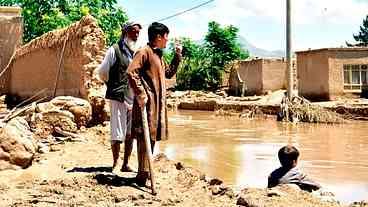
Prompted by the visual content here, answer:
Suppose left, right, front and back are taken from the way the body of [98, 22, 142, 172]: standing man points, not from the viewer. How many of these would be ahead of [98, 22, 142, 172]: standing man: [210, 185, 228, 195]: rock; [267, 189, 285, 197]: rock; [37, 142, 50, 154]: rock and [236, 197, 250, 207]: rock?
3

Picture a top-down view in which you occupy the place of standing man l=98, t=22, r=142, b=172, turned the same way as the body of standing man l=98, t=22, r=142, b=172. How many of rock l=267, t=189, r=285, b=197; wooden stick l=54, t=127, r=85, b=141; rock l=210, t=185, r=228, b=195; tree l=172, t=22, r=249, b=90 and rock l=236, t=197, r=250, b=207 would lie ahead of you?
3

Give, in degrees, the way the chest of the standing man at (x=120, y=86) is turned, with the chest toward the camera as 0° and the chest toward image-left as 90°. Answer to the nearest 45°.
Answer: approximately 315°

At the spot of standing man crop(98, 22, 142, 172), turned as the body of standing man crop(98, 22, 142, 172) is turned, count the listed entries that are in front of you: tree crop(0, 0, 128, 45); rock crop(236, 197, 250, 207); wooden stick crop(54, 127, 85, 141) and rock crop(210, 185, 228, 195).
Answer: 2

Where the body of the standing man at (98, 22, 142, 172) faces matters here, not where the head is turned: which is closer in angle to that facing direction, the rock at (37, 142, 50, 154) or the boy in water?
the boy in water

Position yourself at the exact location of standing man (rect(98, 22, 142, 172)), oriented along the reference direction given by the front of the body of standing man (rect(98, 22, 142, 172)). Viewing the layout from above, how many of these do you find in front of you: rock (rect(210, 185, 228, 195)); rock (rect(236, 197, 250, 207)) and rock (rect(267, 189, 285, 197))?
3

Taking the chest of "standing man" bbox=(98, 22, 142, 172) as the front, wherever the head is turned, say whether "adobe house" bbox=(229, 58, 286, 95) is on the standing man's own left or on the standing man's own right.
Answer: on the standing man's own left

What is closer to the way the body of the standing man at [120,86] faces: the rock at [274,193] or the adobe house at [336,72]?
the rock

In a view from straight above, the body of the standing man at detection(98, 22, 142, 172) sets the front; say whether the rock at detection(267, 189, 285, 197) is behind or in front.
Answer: in front
